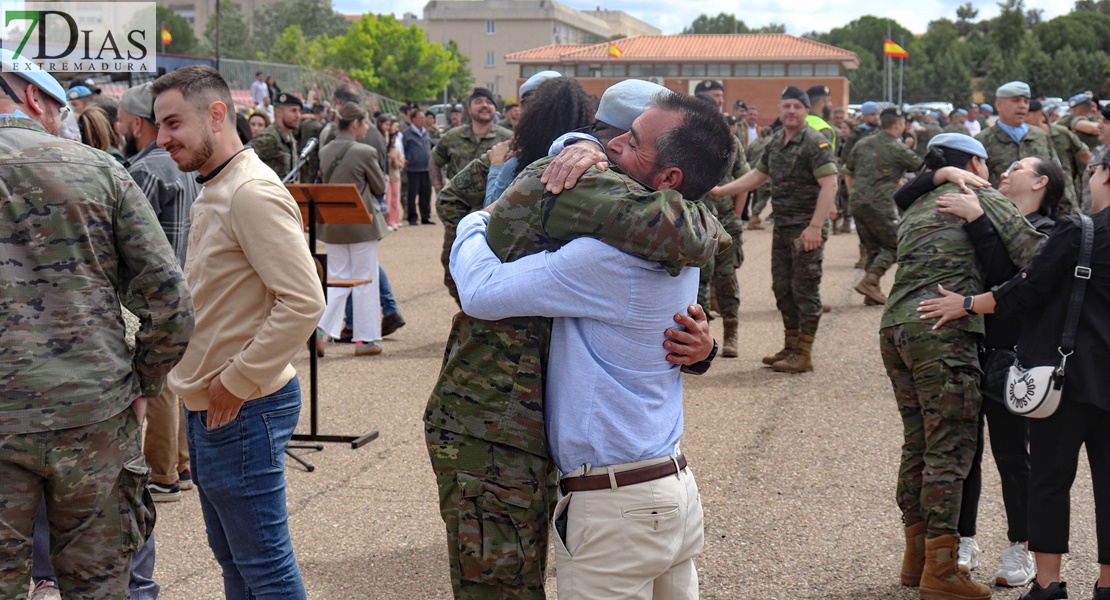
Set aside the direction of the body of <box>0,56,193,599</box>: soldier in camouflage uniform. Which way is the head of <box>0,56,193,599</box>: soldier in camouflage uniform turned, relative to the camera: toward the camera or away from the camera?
away from the camera

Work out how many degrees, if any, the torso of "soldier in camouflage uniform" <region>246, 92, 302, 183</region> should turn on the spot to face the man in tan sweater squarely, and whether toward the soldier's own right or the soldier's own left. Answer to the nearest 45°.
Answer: approximately 45° to the soldier's own right

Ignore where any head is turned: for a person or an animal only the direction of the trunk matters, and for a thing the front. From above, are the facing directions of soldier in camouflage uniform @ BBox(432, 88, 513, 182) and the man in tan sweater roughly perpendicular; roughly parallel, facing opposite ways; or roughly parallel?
roughly perpendicular

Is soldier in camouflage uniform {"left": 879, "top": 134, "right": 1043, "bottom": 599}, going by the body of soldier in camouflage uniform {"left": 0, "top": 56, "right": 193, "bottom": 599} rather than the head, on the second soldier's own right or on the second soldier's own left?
on the second soldier's own right

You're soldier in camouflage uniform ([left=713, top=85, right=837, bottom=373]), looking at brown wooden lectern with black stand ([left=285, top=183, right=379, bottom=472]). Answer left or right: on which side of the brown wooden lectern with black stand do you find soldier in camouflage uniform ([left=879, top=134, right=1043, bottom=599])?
left
